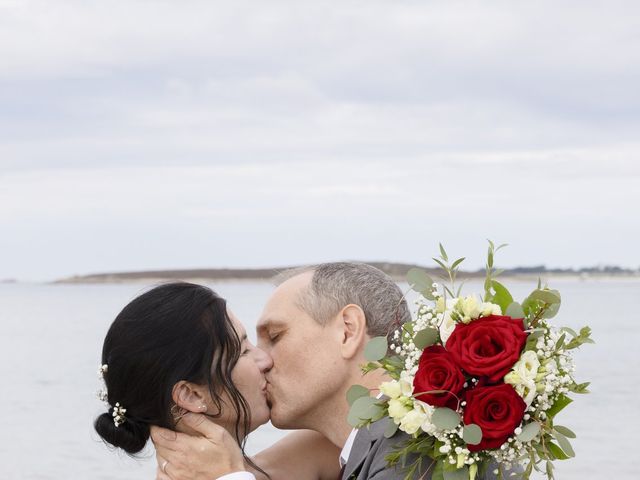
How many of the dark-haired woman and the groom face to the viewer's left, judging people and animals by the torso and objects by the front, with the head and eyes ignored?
1

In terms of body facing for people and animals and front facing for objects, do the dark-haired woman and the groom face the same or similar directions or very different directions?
very different directions

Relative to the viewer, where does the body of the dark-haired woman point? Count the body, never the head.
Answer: to the viewer's right

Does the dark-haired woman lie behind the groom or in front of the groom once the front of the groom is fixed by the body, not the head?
in front

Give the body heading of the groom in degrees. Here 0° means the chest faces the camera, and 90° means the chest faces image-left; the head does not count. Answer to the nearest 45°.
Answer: approximately 90°

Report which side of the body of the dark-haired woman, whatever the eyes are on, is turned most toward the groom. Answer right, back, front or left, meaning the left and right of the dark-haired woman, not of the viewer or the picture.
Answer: front
